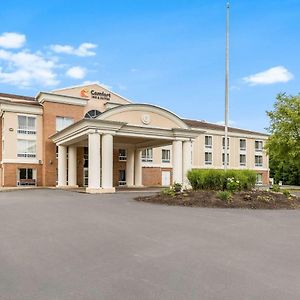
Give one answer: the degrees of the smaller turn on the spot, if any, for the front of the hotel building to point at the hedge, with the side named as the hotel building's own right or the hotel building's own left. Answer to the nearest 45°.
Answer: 0° — it already faces it

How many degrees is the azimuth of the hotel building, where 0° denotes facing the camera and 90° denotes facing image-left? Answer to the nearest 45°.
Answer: approximately 315°
